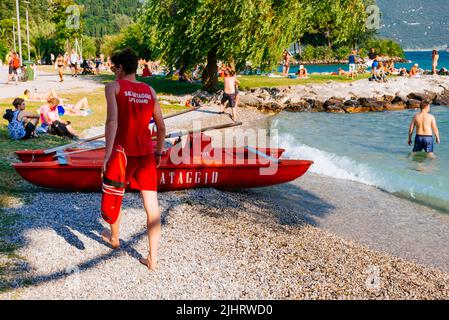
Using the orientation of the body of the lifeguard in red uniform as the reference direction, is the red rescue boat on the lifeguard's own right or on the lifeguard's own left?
on the lifeguard's own right

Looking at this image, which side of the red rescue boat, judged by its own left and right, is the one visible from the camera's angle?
right

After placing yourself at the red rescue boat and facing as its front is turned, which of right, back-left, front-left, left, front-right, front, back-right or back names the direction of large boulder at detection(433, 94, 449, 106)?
front-left

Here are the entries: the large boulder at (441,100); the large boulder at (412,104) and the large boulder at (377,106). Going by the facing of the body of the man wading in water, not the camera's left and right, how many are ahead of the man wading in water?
3

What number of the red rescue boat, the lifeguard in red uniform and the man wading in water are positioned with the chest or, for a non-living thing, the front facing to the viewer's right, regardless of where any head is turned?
1

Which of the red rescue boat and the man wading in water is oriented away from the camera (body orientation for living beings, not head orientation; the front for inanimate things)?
the man wading in water

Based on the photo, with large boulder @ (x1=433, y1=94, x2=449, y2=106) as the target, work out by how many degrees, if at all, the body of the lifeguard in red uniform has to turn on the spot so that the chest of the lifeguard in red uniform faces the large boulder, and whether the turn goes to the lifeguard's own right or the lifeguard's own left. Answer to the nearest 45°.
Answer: approximately 90° to the lifeguard's own right

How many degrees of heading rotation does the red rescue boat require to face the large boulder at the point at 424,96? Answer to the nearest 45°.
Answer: approximately 45° to its left

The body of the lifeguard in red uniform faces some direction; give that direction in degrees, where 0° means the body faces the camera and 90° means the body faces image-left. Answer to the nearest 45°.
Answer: approximately 135°

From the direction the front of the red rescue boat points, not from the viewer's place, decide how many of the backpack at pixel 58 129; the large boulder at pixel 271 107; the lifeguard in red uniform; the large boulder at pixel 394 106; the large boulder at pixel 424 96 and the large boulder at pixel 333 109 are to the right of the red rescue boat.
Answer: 1

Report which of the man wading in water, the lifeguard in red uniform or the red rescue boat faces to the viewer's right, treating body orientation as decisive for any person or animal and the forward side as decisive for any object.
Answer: the red rescue boat

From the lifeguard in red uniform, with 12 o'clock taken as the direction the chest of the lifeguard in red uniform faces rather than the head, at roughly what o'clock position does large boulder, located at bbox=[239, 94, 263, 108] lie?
The large boulder is roughly at 2 o'clock from the lifeguard in red uniform.

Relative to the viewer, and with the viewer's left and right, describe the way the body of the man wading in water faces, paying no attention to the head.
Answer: facing away from the viewer

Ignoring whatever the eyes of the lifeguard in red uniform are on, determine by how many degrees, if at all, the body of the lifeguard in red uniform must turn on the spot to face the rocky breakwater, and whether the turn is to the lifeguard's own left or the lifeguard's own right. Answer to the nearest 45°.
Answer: approximately 90° to the lifeguard's own right

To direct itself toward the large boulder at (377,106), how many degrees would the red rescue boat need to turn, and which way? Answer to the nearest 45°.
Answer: approximately 45° to its left

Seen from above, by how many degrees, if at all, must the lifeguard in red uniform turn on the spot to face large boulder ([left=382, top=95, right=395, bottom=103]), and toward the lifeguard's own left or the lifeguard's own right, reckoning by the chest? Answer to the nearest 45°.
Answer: approximately 90° to the lifeguard's own right

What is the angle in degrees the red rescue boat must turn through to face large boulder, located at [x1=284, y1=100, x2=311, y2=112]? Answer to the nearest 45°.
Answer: approximately 90° to its left
